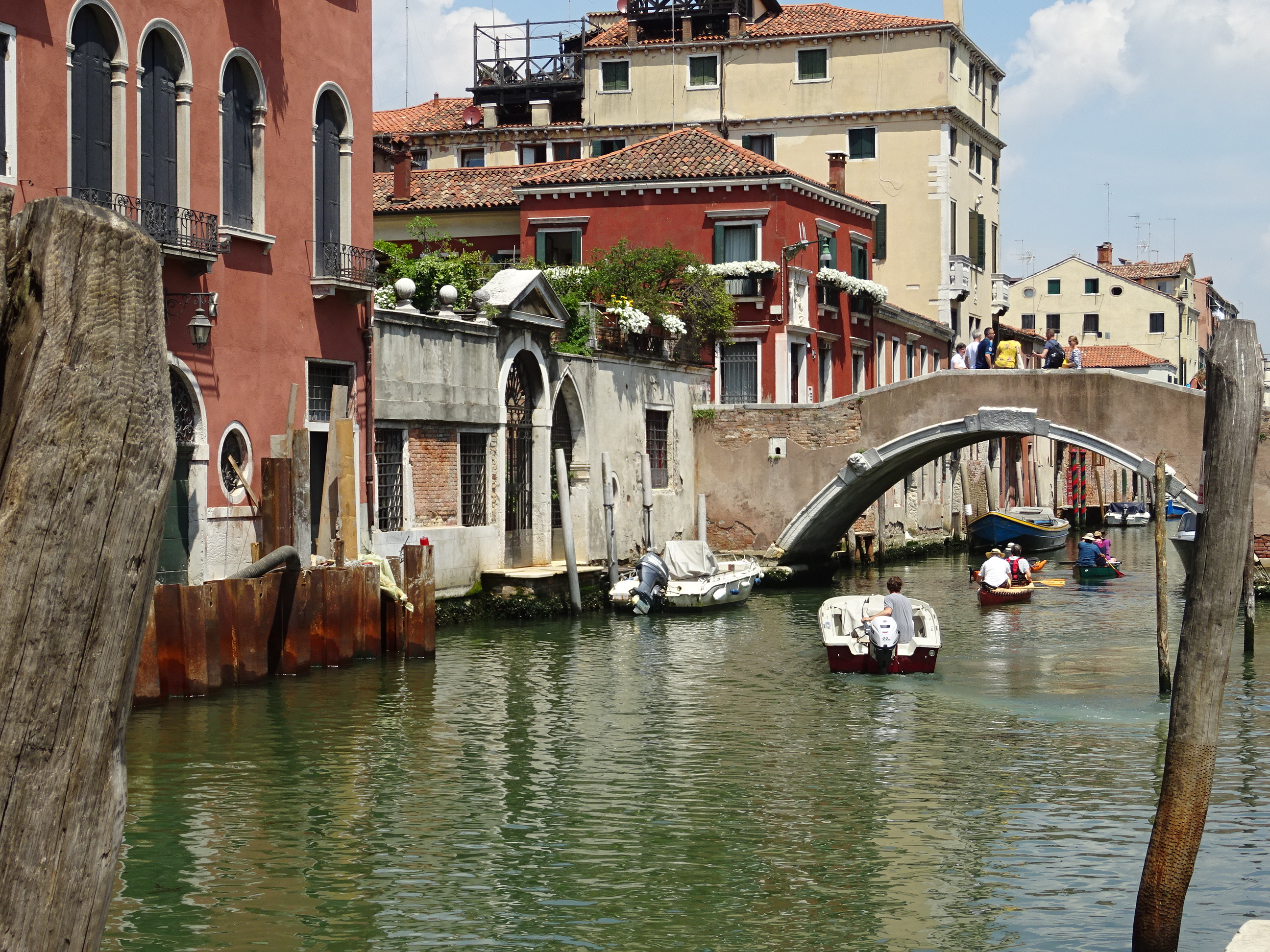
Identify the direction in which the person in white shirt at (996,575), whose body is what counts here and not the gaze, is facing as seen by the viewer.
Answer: away from the camera

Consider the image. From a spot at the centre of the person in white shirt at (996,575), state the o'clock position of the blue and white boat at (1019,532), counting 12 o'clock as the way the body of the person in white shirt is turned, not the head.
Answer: The blue and white boat is roughly at 12 o'clock from the person in white shirt.

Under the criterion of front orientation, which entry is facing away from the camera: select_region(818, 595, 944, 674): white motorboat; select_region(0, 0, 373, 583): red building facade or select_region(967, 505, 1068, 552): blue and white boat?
the white motorboat

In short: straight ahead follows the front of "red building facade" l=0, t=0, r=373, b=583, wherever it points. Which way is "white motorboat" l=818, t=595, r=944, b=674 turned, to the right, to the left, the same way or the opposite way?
to the left

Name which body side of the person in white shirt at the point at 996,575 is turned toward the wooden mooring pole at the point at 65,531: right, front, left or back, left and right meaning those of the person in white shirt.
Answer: back

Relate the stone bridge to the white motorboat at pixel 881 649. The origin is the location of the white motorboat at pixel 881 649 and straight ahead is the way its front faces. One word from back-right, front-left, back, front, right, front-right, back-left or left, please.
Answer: front

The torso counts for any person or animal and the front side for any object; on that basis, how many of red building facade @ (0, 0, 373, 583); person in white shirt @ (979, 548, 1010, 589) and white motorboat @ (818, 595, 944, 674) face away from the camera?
2

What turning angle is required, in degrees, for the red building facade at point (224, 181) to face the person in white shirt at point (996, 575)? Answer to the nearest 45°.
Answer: approximately 90° to its left

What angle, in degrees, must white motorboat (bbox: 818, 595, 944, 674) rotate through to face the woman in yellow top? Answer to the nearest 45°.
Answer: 0° — it already faces them

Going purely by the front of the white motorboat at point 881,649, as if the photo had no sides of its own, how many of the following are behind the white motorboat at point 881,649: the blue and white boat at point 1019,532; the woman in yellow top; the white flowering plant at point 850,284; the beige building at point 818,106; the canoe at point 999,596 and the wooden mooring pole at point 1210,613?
1

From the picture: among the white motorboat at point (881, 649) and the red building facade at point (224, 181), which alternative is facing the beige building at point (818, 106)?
the white motorboat

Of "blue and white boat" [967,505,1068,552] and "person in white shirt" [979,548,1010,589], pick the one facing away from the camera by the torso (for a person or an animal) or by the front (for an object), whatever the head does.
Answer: the person in white shirt

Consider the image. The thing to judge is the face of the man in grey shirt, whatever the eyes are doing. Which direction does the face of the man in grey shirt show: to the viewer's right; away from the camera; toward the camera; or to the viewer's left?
away from the camera

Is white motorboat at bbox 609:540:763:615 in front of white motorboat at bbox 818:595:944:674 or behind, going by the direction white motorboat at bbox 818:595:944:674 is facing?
in front

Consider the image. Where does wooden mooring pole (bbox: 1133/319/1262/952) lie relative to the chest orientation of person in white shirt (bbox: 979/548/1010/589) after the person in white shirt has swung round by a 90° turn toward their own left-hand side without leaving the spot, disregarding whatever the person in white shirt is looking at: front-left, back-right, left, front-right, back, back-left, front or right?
left

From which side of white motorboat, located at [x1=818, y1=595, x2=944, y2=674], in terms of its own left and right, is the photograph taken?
back

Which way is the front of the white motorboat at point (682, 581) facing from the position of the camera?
facing away from the viewer and to the right of the viewer

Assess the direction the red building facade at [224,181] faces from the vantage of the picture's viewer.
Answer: facing the viewer and to the right of the viewer
